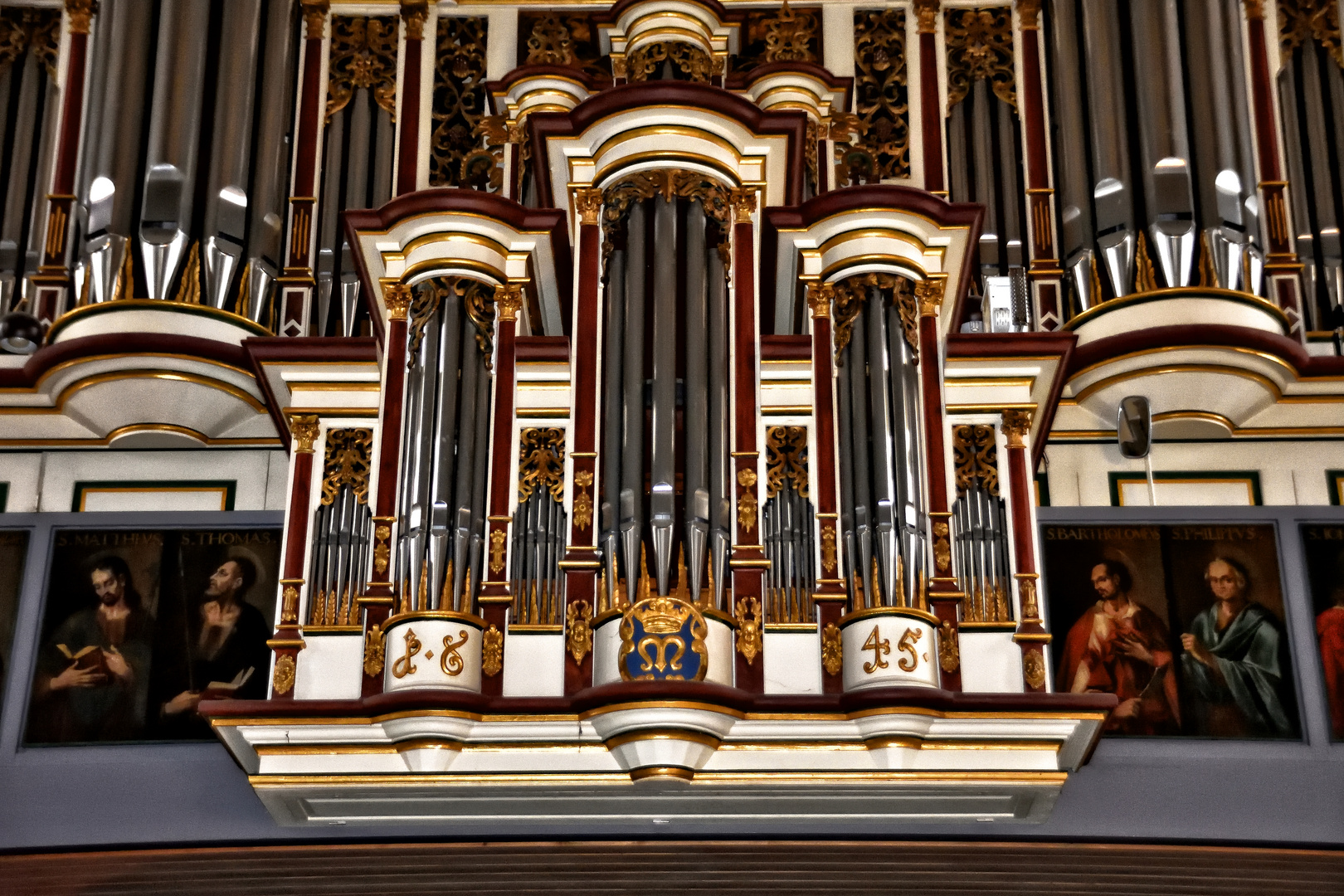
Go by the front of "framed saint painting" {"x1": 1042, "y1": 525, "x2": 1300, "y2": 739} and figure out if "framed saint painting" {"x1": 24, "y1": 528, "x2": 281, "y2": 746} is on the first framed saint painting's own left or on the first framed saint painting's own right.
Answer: on the first framed saint painting's own right

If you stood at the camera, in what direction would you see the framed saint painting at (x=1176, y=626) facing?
facing the viewer

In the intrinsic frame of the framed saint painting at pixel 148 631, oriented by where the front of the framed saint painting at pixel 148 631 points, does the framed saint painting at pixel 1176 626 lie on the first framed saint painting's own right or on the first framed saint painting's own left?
on the first framed saint painting's own left

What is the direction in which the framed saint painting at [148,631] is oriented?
toward the camera

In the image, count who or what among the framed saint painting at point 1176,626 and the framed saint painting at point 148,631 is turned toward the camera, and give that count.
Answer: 2
